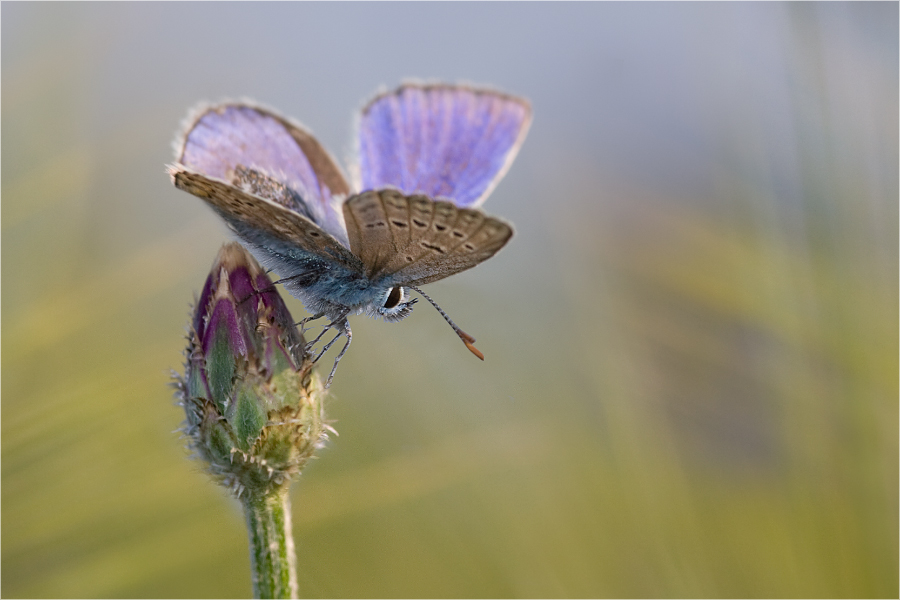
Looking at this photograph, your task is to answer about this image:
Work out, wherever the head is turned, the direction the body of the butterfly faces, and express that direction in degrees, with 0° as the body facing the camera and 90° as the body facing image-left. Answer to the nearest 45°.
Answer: approximately 270°
